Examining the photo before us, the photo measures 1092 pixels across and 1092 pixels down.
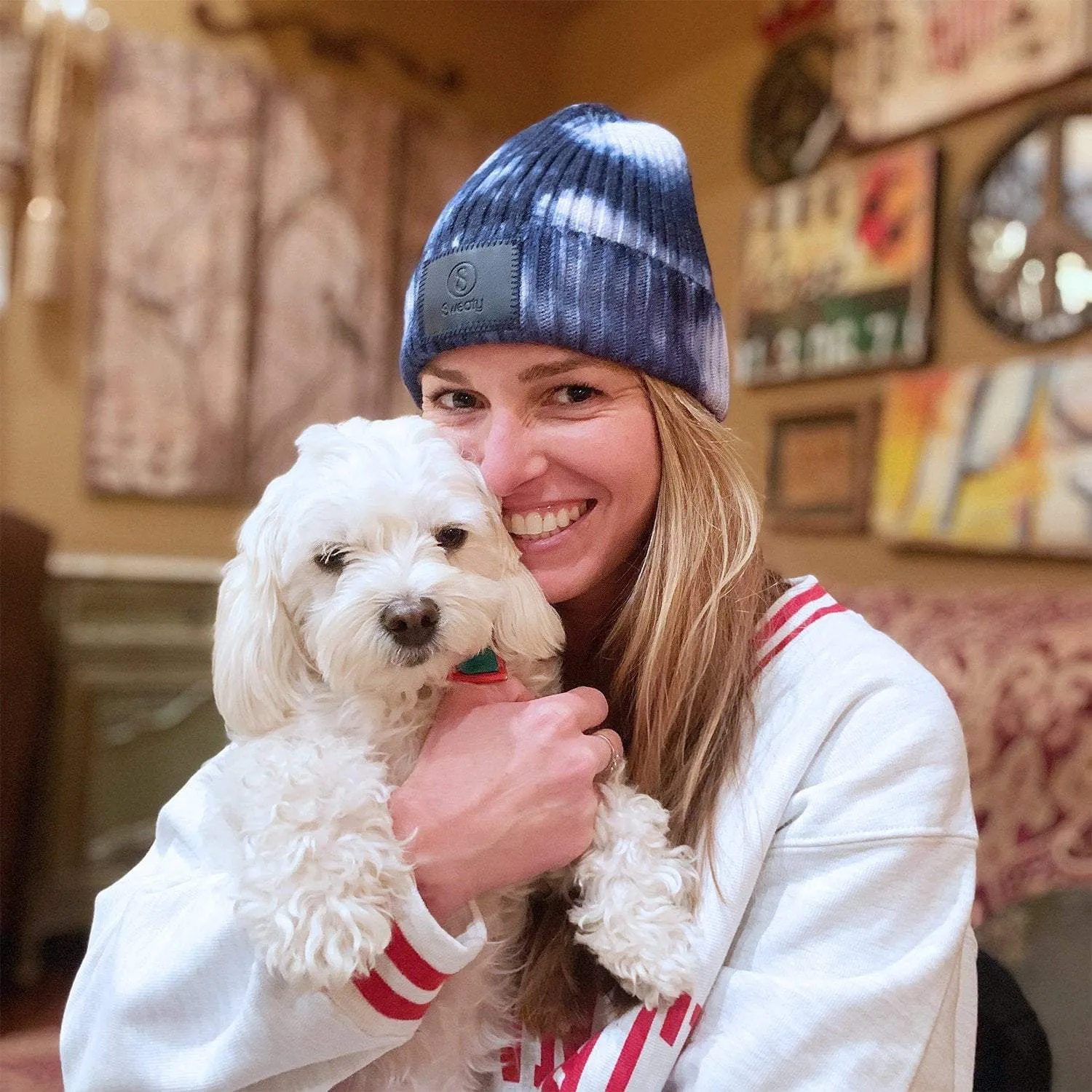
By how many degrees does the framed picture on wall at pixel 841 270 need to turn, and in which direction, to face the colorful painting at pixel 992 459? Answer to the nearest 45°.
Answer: approximately 90° to its left

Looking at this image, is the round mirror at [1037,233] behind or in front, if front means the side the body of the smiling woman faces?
behind

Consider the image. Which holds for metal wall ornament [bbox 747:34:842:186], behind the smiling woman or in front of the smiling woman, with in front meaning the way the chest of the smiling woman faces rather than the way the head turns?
behind

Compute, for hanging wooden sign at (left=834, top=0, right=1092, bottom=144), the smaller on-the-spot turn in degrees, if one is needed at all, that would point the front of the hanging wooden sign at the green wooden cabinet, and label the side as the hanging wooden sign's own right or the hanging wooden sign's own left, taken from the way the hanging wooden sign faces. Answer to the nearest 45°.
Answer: approximately 45° to the hanging wooden sign's own right

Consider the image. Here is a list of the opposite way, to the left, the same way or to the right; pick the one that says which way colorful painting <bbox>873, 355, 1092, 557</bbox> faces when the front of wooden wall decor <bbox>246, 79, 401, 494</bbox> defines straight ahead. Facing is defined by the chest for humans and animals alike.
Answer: to the right

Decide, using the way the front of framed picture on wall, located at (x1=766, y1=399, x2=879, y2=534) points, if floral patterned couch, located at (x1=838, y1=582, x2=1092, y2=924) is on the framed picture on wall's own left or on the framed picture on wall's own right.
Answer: on the framed picture on wall's own left

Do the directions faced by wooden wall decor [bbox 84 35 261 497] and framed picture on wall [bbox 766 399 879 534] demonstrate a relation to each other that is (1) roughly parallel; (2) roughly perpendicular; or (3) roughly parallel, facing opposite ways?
roughly perpendicular

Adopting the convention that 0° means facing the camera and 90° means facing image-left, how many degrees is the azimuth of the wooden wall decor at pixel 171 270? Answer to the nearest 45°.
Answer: approximately 0°

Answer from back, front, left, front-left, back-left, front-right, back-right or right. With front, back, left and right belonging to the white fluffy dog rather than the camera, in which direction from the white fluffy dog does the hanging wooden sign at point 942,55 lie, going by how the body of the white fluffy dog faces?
back-left
